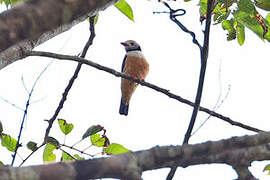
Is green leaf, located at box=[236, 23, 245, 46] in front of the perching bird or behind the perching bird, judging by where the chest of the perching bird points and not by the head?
in front

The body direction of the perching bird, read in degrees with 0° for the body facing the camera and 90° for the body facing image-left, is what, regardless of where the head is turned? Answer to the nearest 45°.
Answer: approximately 315°

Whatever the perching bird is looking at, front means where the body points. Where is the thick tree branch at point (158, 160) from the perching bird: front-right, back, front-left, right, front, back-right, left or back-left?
front-right

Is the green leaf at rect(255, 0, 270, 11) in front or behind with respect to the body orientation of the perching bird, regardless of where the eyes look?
in front

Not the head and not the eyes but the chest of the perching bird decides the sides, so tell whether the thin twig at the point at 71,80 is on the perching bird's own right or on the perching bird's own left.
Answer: on the perching bird's own right

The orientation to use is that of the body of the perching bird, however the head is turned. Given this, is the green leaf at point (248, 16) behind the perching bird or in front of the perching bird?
in front
